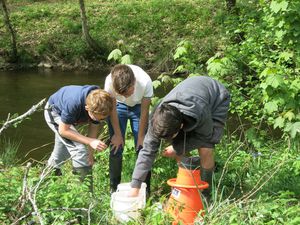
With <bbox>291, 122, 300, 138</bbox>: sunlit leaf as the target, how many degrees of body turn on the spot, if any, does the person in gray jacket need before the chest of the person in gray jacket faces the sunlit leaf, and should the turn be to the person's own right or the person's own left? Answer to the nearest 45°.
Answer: approximately 180°

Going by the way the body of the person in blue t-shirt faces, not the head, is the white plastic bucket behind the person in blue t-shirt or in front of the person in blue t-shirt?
in front

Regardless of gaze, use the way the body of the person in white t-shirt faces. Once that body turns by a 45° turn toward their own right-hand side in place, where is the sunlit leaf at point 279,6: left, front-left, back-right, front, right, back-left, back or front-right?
back-left

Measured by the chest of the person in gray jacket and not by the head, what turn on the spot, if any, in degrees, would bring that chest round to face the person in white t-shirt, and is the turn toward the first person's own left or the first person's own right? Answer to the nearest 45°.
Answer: approximately 90° to the first person's own right

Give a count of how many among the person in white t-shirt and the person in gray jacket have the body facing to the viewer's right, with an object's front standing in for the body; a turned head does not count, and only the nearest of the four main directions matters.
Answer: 0

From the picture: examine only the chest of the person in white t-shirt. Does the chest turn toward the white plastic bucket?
yes

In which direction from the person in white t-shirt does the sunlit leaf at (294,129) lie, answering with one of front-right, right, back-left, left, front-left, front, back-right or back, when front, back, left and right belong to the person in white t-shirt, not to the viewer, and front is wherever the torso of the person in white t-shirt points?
left

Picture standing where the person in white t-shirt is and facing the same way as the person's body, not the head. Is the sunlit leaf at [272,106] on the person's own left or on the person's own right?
on the person's own left

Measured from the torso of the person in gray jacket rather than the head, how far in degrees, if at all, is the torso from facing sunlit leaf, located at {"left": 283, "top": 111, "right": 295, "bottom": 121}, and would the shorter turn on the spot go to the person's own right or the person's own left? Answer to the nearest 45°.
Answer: approximately 180°

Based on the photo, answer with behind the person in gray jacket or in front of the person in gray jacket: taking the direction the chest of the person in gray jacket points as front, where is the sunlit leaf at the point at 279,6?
behind
